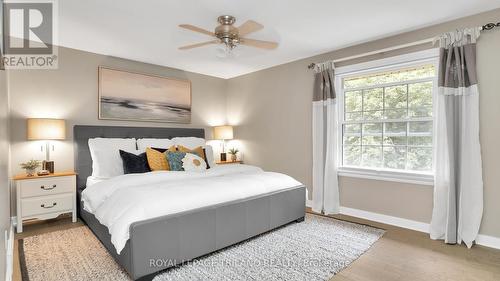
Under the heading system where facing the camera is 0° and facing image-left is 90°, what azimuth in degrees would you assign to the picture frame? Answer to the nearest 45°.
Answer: approximately 315°

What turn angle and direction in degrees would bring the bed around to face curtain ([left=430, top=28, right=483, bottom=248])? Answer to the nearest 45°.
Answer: approximately 45° to its left

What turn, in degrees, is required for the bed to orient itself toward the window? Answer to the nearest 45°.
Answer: approximately 45° to its left

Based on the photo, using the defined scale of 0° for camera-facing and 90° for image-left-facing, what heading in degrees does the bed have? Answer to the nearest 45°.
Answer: approximately 315°
